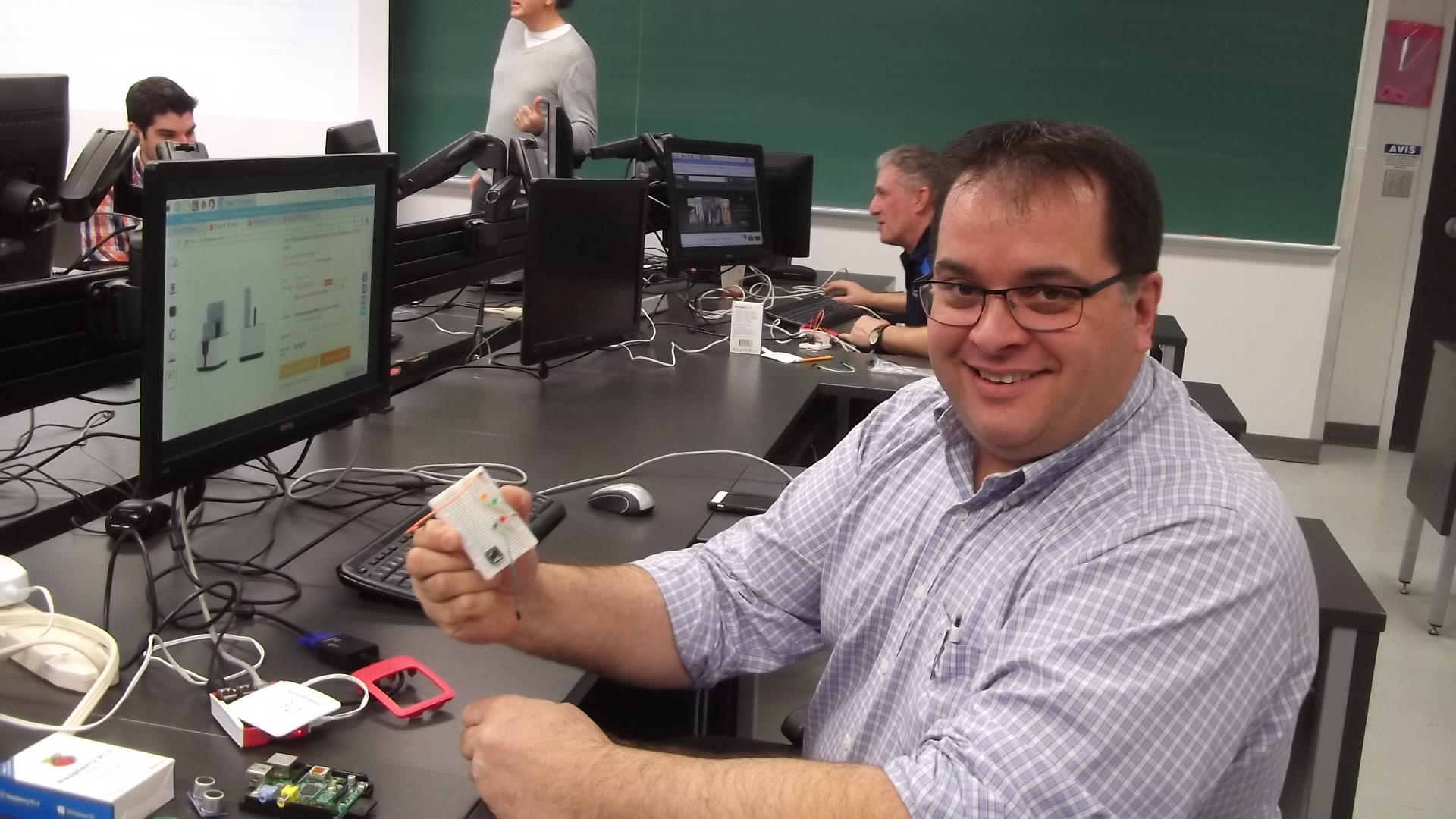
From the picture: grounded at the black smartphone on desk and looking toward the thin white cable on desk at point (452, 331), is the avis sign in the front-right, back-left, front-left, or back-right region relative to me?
front-right

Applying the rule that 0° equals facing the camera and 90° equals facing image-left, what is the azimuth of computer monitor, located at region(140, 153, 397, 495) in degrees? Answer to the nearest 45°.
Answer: approximately 315°

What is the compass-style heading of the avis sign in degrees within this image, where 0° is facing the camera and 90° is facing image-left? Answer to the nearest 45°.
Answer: approximately 0°

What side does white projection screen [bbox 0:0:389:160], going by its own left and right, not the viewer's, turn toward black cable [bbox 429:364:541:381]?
front

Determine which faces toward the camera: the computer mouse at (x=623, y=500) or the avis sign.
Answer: the avis sign

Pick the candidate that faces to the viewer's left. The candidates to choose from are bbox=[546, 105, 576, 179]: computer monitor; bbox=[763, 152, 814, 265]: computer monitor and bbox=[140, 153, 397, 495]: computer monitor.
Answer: bbox=[546, 105, 576, 179]: computer monitor

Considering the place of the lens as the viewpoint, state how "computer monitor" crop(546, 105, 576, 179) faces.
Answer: facing to the left of the viewer

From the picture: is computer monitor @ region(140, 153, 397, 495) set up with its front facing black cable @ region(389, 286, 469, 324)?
no

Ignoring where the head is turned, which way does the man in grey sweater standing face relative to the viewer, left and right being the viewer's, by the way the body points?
facing the viewer and to the left of the viewer

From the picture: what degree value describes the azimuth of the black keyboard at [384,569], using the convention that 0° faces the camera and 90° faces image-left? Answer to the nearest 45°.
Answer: approximately 315°

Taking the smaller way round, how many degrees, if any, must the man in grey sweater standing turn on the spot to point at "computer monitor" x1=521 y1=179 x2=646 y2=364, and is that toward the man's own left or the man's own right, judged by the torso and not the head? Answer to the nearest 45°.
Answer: approximately 45° to the man's own left

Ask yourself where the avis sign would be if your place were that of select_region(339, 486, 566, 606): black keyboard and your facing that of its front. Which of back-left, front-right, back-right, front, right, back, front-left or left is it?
left
